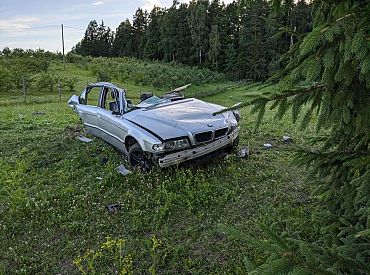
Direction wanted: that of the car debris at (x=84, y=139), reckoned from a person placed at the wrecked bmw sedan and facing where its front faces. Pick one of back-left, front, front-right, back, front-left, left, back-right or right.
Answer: back

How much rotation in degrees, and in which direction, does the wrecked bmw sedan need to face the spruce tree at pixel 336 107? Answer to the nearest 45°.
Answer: approximately 45° to its right

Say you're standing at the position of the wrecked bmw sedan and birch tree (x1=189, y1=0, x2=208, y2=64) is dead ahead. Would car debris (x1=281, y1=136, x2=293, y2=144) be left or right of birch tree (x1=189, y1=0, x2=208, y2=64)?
right

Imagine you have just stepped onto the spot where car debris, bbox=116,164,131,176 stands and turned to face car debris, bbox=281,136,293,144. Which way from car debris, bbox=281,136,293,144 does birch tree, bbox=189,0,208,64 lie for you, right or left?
left

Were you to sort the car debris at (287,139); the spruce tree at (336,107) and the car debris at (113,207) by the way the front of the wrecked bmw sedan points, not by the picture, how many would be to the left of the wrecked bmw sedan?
1

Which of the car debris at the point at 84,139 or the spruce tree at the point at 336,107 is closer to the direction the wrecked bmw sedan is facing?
the spruce tree

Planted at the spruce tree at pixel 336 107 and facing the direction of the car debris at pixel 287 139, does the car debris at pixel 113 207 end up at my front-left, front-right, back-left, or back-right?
front-left

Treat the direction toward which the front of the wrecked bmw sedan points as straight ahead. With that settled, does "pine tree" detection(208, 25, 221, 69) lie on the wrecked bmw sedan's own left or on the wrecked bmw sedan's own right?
on the wrecked bmw sedan's own left

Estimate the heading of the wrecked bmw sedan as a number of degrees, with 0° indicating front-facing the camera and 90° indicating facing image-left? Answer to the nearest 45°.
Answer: approximately 315°

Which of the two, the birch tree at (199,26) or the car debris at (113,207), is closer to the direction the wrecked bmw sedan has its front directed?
the car debris

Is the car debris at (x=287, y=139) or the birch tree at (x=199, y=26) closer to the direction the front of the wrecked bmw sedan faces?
the car debris

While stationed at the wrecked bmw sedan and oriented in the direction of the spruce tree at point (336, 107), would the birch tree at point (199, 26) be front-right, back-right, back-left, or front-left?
back-left

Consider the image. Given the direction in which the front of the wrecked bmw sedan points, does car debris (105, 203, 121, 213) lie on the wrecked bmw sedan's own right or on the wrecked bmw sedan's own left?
on the wrecked bmw sedan's own right
